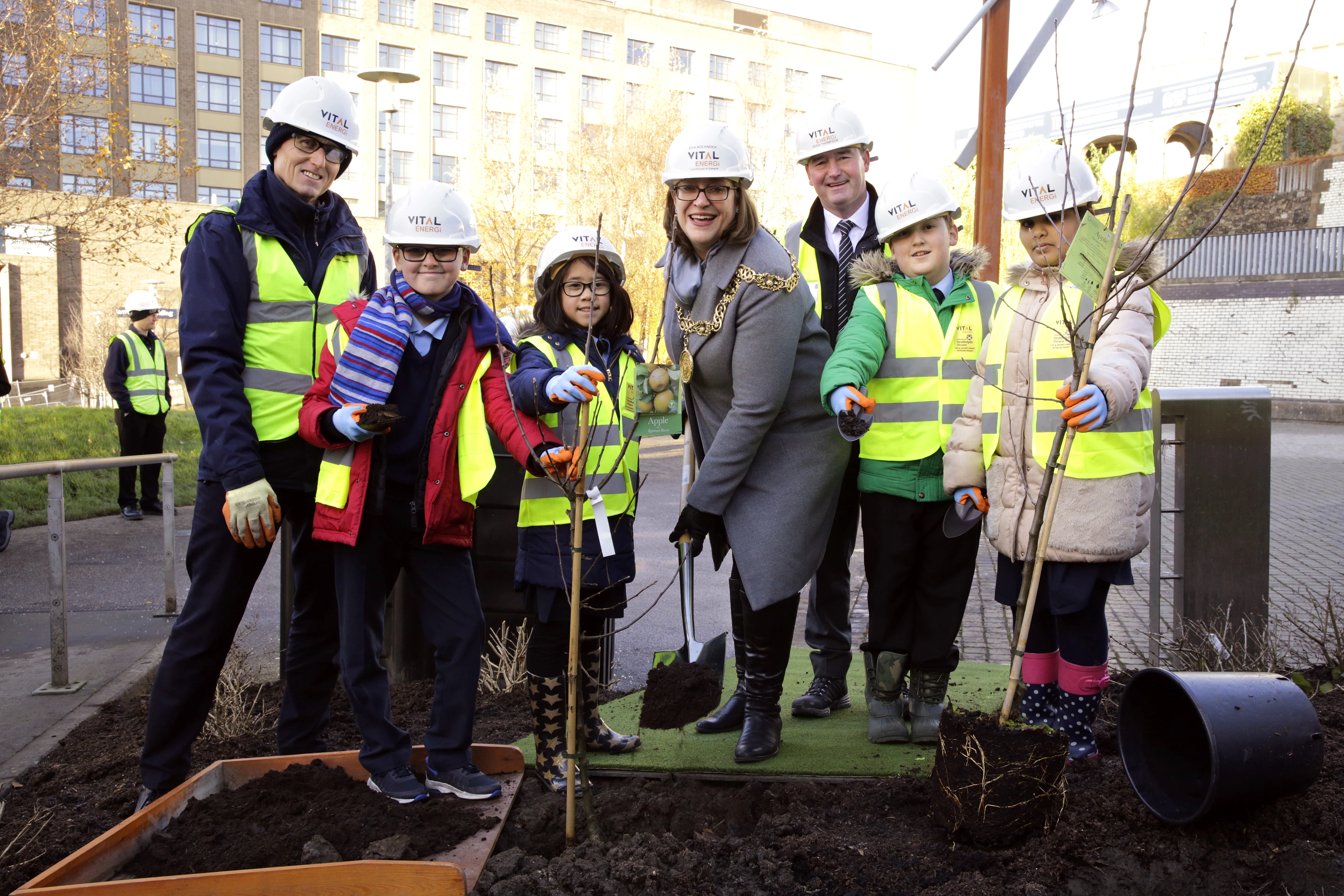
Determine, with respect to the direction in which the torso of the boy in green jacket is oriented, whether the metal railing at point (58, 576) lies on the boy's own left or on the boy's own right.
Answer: on the boy's own right

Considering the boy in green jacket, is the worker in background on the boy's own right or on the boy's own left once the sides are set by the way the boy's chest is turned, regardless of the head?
on the boy's own right

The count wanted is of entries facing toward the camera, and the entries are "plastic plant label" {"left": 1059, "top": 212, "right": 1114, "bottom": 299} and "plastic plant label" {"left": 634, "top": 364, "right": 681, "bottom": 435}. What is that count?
2

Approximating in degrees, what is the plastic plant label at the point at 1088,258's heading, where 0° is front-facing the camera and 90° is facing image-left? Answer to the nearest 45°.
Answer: approximately 0°

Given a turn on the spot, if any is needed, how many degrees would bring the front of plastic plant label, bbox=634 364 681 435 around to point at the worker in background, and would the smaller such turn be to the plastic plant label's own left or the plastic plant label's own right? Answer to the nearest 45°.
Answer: approximately 135° to the plastic plant label's own right

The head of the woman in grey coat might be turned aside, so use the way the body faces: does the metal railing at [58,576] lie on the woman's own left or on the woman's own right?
on the woman's own right
